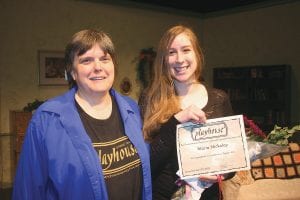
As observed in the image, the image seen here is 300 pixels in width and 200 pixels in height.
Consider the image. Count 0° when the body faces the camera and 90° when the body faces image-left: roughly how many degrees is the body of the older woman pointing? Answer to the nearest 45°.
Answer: approximately 315°

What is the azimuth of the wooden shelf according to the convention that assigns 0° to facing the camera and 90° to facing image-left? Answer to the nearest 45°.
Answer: approximately 0°

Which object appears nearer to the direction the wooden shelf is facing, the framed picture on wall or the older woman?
the older woman

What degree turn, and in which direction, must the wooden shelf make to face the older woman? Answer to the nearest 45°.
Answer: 0° — it already faces them

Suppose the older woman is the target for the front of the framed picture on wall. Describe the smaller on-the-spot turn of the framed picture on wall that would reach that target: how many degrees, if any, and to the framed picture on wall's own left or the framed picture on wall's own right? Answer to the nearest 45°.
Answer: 0° — it already faces them

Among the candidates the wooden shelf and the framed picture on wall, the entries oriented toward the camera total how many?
2

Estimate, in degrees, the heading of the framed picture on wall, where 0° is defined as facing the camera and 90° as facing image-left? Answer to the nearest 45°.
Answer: approximately 0°
